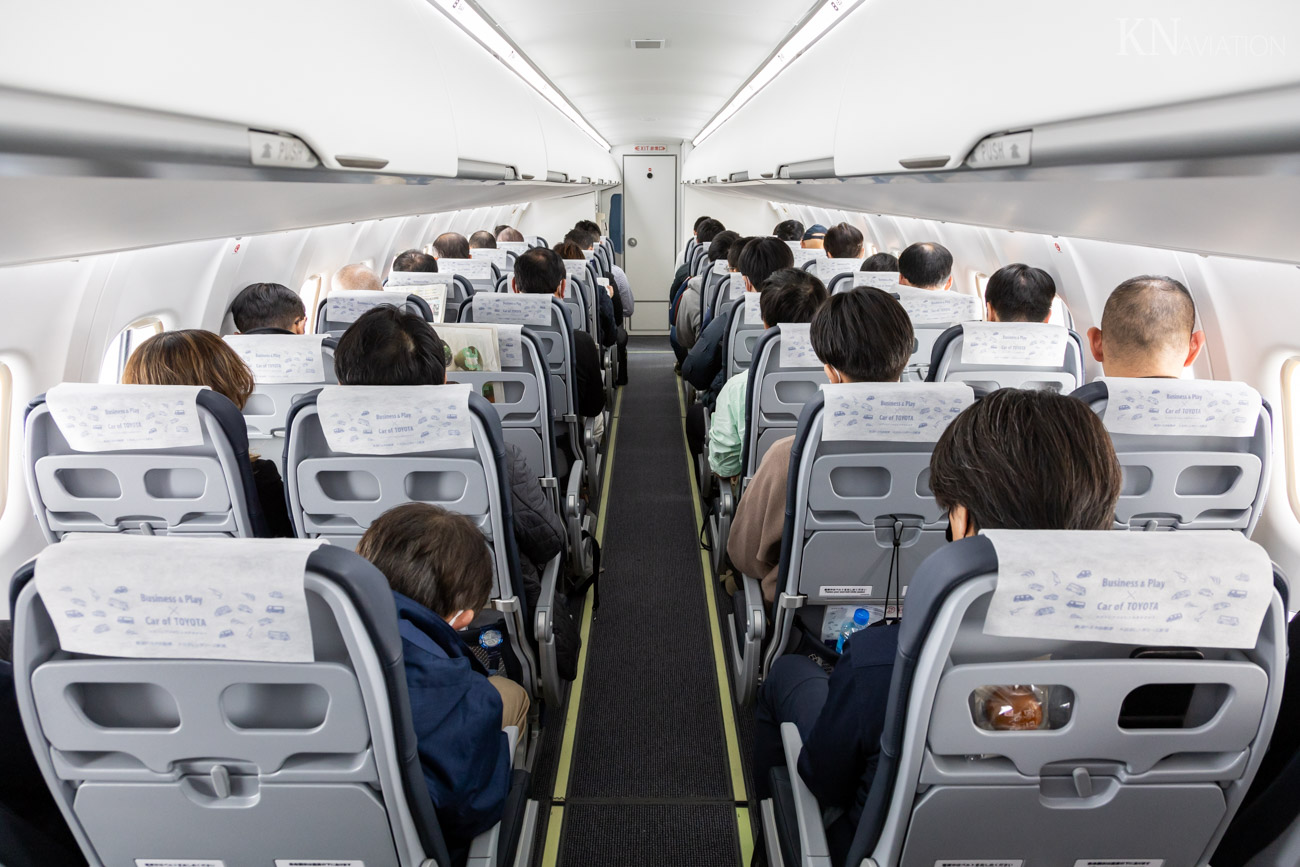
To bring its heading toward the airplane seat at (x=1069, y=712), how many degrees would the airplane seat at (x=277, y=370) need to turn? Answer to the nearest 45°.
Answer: approximately 180°

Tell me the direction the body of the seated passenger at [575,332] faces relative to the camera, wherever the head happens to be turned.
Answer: away from the camera

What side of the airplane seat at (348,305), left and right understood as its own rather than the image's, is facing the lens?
back

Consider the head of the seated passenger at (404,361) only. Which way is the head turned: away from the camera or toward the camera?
away from the camera

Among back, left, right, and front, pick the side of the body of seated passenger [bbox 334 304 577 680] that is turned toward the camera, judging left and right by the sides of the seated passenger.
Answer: back

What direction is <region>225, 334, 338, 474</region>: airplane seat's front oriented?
away from the camera

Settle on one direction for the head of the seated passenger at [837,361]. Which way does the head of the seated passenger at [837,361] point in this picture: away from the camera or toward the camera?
away from the camera

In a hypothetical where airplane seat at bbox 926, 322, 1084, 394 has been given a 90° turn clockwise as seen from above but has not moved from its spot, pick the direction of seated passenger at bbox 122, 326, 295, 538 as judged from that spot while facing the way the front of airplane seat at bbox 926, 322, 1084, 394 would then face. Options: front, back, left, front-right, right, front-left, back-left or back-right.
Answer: back-right

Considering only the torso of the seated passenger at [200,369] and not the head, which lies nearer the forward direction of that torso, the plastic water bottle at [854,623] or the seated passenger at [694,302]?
the seated passenger

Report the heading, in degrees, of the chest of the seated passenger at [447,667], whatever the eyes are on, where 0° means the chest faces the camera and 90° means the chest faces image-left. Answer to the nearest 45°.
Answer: approximately 225°

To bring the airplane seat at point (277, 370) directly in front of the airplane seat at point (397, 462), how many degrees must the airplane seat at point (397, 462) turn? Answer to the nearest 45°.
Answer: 0° — it already faces it

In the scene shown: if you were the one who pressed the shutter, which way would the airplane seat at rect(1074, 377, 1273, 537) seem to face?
facing away from the viewer

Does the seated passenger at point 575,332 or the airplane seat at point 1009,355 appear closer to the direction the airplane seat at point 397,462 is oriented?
the seated passenger
